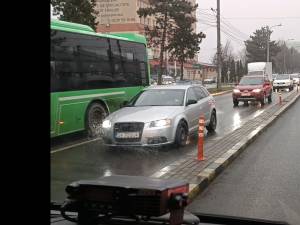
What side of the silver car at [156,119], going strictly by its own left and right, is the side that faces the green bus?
right

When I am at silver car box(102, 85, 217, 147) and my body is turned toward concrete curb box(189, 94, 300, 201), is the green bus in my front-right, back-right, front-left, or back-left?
back-right

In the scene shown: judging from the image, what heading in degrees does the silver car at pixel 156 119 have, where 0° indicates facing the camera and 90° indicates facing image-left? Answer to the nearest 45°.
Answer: approximately 45°
